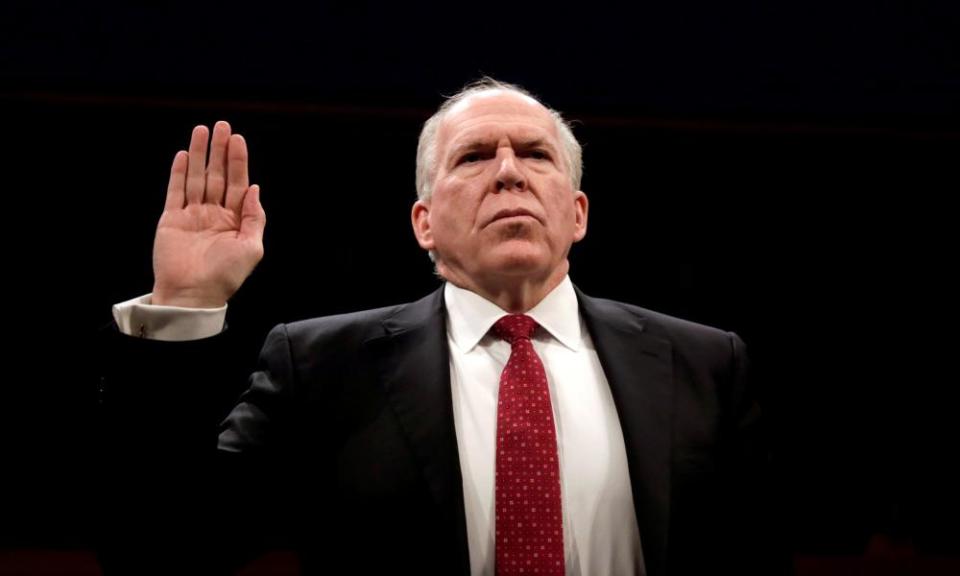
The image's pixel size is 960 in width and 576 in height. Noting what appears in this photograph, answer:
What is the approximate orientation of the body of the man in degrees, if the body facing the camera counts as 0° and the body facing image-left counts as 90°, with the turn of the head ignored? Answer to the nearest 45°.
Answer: approximately 0°
